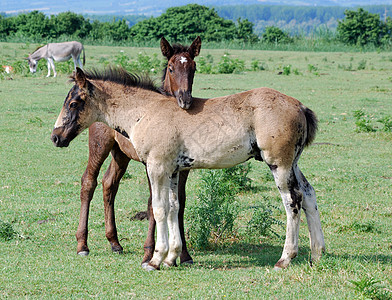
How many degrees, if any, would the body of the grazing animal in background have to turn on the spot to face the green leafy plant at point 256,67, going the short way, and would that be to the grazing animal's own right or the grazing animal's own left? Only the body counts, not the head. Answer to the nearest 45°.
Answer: approximately 180°

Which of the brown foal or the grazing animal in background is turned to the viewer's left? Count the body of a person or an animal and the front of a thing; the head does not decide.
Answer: the grazing animal in background

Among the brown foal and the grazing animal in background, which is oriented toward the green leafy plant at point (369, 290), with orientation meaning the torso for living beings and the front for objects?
the brown foal

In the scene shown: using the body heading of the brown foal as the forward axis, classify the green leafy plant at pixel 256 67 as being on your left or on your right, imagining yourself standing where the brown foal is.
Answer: on your left

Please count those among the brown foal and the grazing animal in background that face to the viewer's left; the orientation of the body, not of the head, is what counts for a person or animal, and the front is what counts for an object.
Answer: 1

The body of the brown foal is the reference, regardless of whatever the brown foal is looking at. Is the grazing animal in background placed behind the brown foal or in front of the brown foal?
behind

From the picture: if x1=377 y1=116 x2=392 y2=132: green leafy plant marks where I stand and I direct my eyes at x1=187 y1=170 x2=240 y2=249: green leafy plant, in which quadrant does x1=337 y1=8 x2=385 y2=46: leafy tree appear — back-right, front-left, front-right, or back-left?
back-right

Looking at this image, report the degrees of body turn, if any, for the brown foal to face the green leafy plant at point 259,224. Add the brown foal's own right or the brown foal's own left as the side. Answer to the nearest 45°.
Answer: approximately 45° to the brown foal's own left

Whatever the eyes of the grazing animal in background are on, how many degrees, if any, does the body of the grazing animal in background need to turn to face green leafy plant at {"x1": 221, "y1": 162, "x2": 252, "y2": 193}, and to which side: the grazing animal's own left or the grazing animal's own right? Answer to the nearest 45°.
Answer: approximately 90° to the grazing animal's own left

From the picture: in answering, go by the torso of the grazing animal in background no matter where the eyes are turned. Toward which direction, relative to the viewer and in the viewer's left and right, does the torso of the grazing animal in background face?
facing to the left of the viewer

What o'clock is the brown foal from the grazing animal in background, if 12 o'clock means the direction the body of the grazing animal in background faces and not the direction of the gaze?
The brown foal is roughly at 9 o'clock from the grazing animal in background.

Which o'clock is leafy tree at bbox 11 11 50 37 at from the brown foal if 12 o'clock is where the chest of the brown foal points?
The leafy tree is roughly at 7 o'clock from the brown foal.
